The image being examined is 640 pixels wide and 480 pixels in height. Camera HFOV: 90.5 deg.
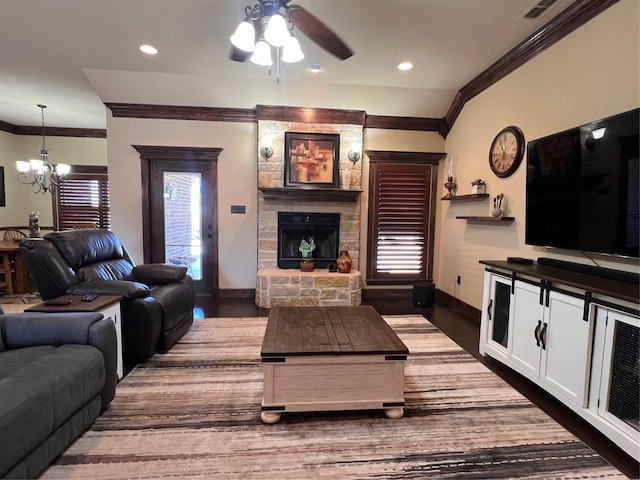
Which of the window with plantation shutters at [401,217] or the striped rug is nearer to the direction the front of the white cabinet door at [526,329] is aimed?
the striped rug

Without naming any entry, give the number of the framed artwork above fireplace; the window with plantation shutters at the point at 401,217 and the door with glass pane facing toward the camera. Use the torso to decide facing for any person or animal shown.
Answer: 3

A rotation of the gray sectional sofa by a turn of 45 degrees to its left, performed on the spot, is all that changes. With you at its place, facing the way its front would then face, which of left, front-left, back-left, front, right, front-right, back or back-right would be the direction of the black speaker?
front

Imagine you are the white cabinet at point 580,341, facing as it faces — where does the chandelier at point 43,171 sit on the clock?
The chandelier is roughly at 1 o'clock from the white cabinet.

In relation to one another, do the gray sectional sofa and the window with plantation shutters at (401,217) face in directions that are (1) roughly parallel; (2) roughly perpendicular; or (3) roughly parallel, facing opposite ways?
roughly perpendicular

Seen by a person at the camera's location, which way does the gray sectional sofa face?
facing the viewer and to the right of the viewer

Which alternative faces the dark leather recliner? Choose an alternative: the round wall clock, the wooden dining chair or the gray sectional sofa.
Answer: the round wall clock

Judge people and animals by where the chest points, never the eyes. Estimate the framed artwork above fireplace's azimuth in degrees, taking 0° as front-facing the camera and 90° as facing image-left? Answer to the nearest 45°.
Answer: approximately 0°

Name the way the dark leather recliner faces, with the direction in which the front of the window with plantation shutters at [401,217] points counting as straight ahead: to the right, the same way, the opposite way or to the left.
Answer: to the left

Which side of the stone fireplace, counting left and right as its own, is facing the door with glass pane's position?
right

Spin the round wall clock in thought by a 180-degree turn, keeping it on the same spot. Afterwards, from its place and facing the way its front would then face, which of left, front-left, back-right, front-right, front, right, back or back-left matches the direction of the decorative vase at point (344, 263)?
back-left

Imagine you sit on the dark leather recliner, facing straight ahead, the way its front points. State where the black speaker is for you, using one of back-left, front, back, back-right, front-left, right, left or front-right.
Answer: front-left

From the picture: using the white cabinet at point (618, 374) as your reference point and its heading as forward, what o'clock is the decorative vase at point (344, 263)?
The decorative vase is roughly at 2 o'clock from the white cabinet.

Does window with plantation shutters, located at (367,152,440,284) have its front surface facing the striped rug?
yes

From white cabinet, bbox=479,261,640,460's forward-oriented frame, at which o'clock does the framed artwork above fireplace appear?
The framed artwork above fireplace is roughly at 2 o'clock from the white cabinet.

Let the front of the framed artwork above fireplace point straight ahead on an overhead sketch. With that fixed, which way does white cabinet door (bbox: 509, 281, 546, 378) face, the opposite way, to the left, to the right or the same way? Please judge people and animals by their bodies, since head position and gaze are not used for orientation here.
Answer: to the right

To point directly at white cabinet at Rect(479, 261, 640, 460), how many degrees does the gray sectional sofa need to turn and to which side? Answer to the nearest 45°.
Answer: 0° — it already faces it
